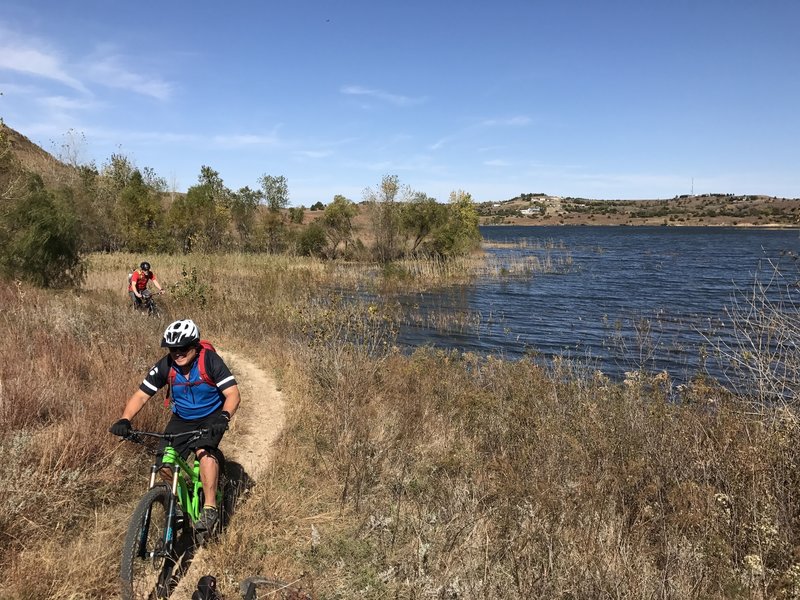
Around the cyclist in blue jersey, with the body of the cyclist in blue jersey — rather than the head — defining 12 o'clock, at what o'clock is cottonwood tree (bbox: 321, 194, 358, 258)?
The cottonwood tree is roughly at 5 o'clock from the cyclist in blue jersey.

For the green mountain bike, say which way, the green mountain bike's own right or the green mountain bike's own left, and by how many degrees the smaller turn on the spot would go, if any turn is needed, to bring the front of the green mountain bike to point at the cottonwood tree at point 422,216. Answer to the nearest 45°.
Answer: approximately 180°

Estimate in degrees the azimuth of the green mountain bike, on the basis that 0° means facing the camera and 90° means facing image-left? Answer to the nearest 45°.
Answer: approximately 45°

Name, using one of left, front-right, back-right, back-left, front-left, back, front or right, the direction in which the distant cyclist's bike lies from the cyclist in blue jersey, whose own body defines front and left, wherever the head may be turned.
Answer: back-right

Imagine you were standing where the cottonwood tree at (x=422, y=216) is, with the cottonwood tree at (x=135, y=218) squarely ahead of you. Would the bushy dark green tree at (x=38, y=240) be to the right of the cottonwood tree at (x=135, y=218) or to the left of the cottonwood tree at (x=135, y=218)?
left

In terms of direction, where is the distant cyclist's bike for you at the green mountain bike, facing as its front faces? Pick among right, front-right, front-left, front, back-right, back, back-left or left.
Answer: back-right

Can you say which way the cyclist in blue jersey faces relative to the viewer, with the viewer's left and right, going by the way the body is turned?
facing the viewer and to the left of the viewer

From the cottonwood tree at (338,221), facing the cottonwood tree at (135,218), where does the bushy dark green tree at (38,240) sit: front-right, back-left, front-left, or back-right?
front-left

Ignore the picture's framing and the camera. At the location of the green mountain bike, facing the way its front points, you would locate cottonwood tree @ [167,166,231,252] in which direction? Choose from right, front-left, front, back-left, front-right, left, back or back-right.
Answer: back-right

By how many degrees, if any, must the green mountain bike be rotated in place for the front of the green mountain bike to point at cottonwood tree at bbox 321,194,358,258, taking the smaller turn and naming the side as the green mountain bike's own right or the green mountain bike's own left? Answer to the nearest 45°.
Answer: approximately 135° to the green mountain bike's own right

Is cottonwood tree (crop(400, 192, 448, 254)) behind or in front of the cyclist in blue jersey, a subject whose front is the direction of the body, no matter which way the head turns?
behind
